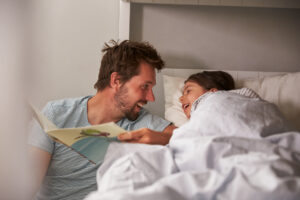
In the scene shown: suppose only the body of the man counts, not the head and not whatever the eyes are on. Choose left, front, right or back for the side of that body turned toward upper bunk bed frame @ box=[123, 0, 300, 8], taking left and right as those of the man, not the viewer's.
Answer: left

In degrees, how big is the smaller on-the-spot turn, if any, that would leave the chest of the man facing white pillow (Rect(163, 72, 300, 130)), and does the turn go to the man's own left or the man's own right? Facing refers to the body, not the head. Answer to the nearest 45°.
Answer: approximately 45° to the man's own left

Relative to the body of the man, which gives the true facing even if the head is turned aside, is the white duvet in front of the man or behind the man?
in front

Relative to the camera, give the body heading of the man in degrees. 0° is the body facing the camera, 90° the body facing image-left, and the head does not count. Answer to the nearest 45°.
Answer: approximately 315°
